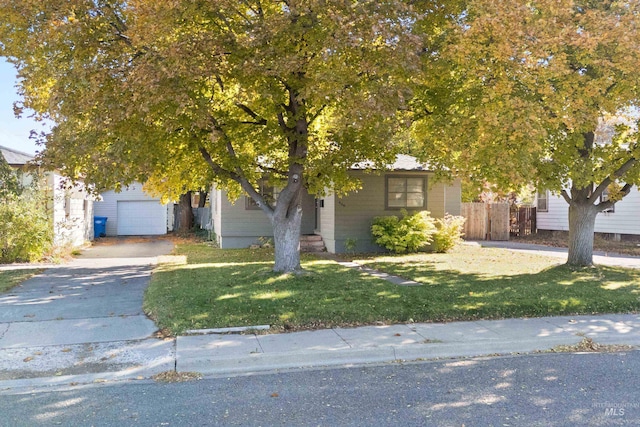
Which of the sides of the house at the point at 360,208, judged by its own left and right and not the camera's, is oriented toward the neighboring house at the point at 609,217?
left

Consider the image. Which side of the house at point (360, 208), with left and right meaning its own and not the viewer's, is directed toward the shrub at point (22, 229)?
right

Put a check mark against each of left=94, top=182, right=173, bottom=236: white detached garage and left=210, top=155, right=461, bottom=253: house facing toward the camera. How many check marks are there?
2

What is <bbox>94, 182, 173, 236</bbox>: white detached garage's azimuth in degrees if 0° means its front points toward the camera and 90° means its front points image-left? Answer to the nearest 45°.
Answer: approximately 0°

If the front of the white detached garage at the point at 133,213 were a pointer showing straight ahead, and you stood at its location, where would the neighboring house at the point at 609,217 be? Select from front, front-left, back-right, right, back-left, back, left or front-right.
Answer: front-left

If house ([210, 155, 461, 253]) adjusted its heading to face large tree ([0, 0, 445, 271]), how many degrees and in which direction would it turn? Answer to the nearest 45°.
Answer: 0° — it already faces it

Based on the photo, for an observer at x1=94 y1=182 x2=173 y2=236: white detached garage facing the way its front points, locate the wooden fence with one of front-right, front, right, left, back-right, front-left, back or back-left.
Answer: front-left

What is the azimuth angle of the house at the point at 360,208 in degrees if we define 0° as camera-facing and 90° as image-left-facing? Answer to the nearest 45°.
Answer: approximately 0°
